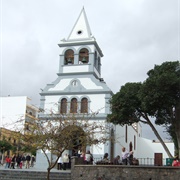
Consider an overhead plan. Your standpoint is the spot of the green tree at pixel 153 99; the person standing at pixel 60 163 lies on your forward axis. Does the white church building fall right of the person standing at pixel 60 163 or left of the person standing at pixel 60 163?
right

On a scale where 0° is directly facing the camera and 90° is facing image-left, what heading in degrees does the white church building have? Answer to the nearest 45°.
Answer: approximately 0°

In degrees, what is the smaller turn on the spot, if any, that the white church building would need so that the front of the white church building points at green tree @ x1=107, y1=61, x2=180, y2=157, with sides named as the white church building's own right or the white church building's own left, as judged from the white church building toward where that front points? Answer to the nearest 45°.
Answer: approximately 45° to the white church building's own left
